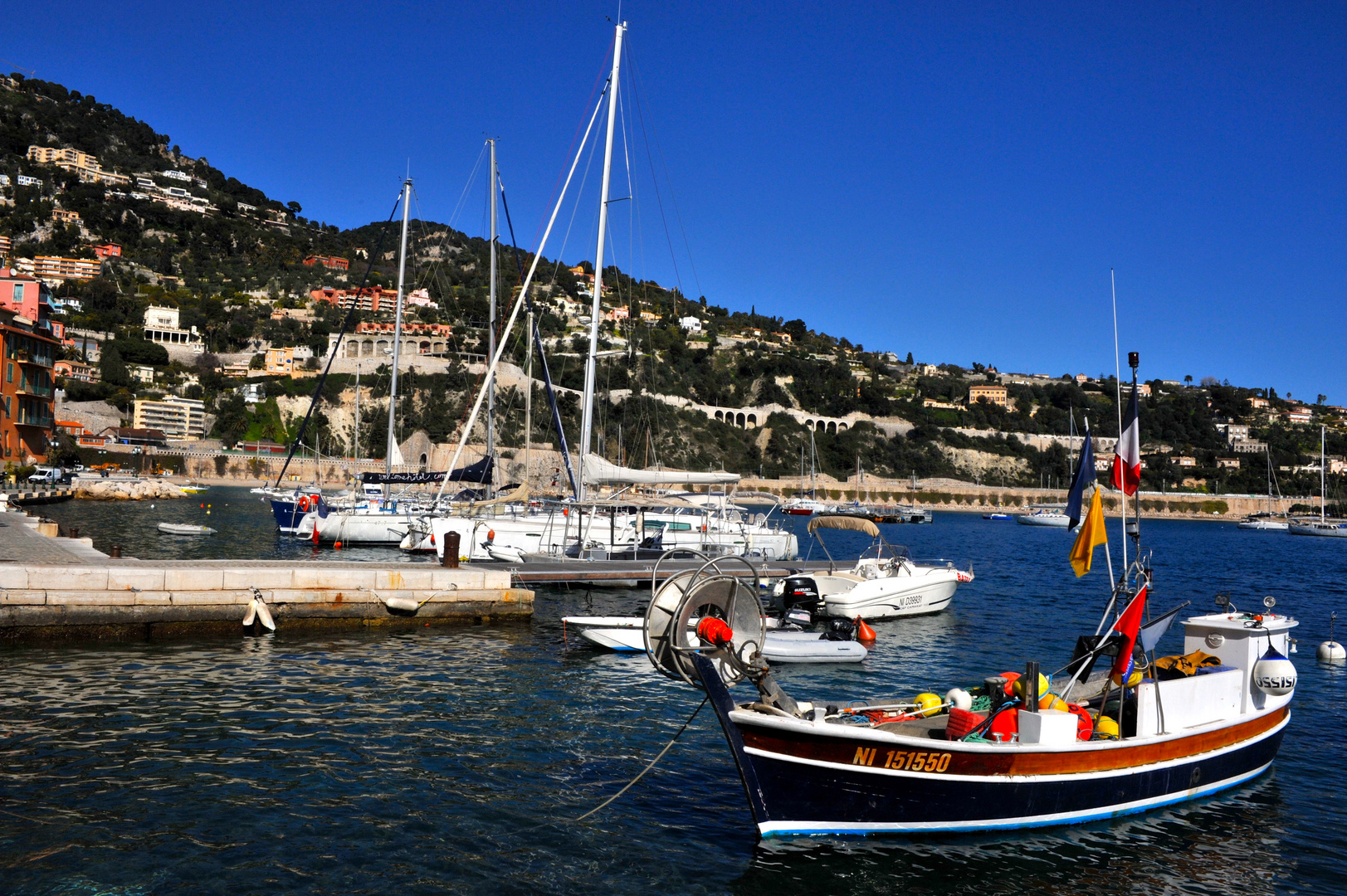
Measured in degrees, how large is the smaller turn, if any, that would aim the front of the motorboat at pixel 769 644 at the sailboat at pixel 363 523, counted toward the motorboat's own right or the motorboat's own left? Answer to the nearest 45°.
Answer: approximately 45° to the motorboat's own right

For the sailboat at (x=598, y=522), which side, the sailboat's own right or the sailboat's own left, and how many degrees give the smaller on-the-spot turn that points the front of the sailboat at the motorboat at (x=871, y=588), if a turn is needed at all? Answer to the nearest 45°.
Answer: approximately 135° to the sailboat's own left

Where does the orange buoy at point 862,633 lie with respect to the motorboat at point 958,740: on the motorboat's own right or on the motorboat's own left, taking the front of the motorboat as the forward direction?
on the motorboat's own right

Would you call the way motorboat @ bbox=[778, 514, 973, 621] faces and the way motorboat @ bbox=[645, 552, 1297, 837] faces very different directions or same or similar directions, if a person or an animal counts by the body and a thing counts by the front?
very different directions

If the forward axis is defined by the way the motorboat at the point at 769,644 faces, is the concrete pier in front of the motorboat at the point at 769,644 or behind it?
in front

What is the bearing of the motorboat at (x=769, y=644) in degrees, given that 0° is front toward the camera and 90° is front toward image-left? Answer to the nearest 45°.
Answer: approximately 90°

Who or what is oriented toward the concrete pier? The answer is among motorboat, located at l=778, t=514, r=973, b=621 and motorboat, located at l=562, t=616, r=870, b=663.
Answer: motorboat, located at l=562, t=616, r=870, b=663

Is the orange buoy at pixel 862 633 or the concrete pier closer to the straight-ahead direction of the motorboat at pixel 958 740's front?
the concrete pier

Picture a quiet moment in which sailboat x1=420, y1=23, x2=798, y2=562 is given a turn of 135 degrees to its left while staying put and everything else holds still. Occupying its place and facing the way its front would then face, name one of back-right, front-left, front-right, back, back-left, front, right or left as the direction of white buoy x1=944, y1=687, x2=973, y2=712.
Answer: front-right

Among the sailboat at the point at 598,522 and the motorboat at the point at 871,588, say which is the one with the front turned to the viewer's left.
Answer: the sailboat

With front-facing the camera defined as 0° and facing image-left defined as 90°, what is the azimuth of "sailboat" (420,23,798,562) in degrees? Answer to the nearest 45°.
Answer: approximately 90°

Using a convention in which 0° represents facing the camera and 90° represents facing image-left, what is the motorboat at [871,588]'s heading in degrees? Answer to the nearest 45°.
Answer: approximately 225°

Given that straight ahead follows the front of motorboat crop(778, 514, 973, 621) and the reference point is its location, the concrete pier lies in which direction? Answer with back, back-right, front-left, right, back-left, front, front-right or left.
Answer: back
